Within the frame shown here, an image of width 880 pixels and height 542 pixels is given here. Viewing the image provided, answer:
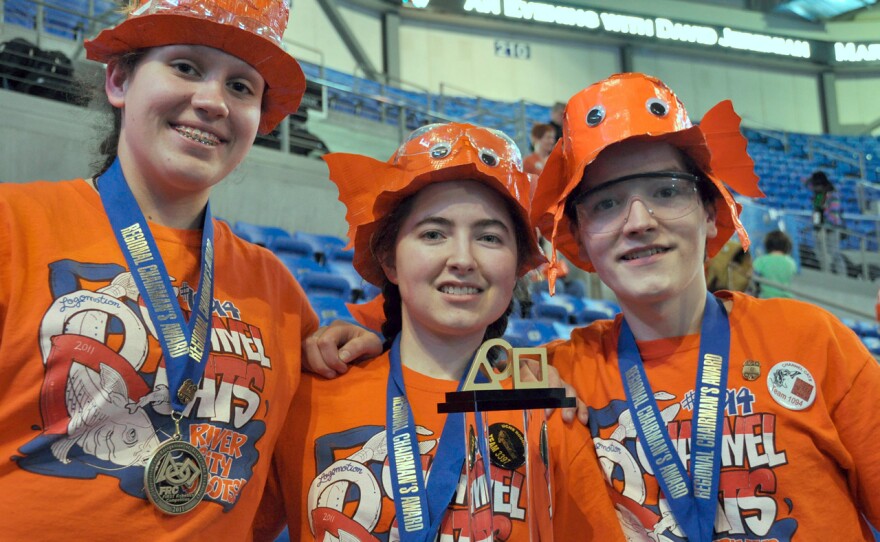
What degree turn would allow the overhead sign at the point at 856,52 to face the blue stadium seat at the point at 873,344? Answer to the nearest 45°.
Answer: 0° — it already faces it

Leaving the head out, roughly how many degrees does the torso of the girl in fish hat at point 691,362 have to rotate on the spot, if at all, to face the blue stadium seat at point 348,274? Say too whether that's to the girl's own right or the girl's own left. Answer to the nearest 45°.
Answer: approximately 135° to the girl's own right

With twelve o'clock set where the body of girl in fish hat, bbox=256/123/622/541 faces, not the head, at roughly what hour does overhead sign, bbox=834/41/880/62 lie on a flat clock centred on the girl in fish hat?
The overhead sign is roughly at 7 o'clock from the girl in fish hat.

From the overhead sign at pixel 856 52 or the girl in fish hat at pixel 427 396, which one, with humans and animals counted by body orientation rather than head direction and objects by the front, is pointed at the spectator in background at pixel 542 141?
the overhead sign

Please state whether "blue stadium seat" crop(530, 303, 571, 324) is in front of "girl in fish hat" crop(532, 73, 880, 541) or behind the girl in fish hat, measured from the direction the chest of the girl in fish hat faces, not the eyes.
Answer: behind

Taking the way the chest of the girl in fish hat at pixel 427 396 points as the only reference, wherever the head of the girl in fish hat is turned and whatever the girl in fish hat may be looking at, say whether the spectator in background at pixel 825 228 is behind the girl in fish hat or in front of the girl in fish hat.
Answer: behind

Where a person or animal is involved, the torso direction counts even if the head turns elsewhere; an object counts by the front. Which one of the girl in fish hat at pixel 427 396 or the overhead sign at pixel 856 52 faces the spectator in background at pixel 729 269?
the overhead sign

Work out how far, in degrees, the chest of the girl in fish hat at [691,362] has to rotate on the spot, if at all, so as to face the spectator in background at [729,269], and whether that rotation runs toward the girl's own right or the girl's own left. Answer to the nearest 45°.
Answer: approximately 180°

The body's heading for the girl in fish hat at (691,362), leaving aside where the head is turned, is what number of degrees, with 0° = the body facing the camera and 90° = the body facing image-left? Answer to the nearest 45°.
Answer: approximately 0°

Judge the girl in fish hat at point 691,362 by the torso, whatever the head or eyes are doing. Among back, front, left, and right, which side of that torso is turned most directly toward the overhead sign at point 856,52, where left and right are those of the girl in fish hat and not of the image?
back
